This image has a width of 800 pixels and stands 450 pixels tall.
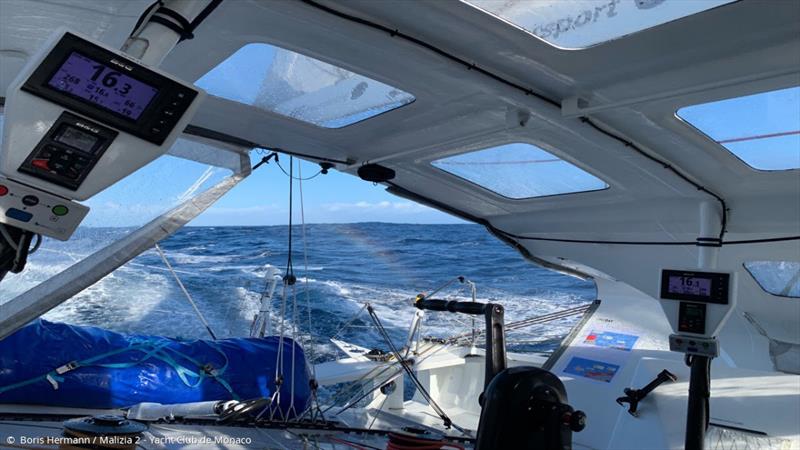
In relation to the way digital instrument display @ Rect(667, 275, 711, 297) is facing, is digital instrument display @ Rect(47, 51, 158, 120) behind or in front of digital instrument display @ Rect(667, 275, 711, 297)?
in front

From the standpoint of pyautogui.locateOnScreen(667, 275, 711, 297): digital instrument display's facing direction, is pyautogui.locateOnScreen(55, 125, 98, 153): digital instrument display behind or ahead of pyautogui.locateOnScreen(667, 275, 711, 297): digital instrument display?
ahead

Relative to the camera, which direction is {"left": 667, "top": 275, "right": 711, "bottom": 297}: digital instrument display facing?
toward the camera

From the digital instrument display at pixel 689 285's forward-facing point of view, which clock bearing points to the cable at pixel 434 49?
The cable is roughly at 1 o'clock from the digital instrument display.

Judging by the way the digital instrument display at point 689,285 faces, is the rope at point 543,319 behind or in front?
behind
